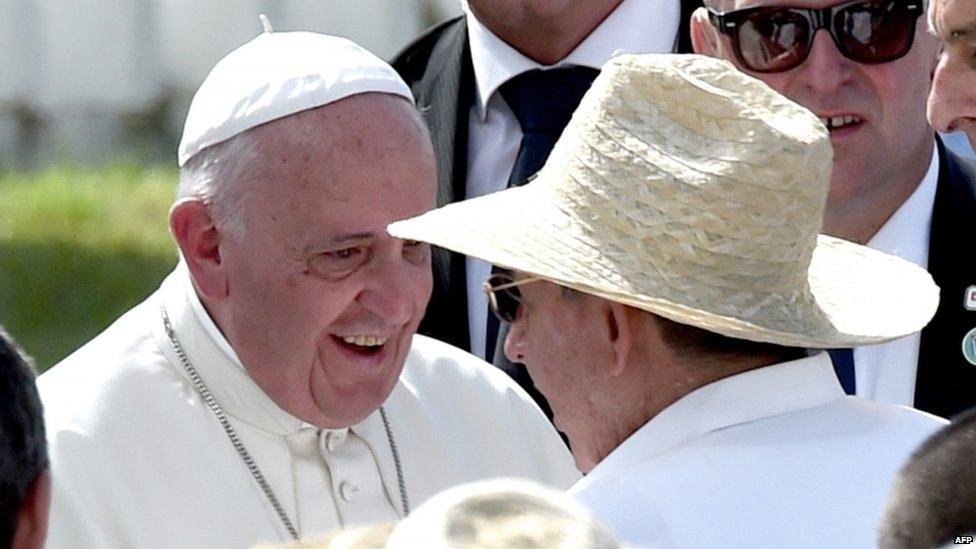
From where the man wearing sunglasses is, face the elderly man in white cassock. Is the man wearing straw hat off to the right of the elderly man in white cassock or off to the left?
left

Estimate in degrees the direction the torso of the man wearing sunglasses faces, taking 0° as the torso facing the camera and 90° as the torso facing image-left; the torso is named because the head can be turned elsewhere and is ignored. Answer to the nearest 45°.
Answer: approximately 0°

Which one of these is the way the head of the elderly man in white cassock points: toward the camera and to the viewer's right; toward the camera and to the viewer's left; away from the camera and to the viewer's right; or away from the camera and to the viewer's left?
toward the camera and to the viewer's right

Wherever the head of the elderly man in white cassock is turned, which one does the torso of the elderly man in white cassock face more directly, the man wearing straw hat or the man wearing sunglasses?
the man wearing straw hat

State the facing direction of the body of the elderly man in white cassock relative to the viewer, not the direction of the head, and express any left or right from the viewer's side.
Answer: facing the viewer and to the right of the viewer

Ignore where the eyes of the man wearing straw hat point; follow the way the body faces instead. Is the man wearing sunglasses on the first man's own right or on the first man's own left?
on the first man's own right

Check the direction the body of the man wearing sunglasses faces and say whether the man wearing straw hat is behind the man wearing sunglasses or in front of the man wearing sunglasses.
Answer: in front

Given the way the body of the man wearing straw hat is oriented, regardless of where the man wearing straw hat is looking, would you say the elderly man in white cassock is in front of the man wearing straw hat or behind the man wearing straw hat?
in front

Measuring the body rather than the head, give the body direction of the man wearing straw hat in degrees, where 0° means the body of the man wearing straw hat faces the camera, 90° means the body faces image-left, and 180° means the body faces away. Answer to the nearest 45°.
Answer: approximately 135°

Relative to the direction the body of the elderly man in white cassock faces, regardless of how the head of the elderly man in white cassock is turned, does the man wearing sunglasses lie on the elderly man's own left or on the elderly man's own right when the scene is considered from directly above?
on the elderly man's own left

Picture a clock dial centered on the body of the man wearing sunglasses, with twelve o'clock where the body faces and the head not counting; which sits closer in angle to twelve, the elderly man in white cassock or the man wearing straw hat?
the man wearing straw hat

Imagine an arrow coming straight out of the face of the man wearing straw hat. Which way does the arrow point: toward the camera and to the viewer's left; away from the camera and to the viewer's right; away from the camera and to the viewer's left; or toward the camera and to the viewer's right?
away from the camera and to the viewer's left

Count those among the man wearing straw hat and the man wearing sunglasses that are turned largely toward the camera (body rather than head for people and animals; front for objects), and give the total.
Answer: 1

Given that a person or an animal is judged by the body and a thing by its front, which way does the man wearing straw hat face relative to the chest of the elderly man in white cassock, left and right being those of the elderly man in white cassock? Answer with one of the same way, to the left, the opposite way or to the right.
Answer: the opposite way
